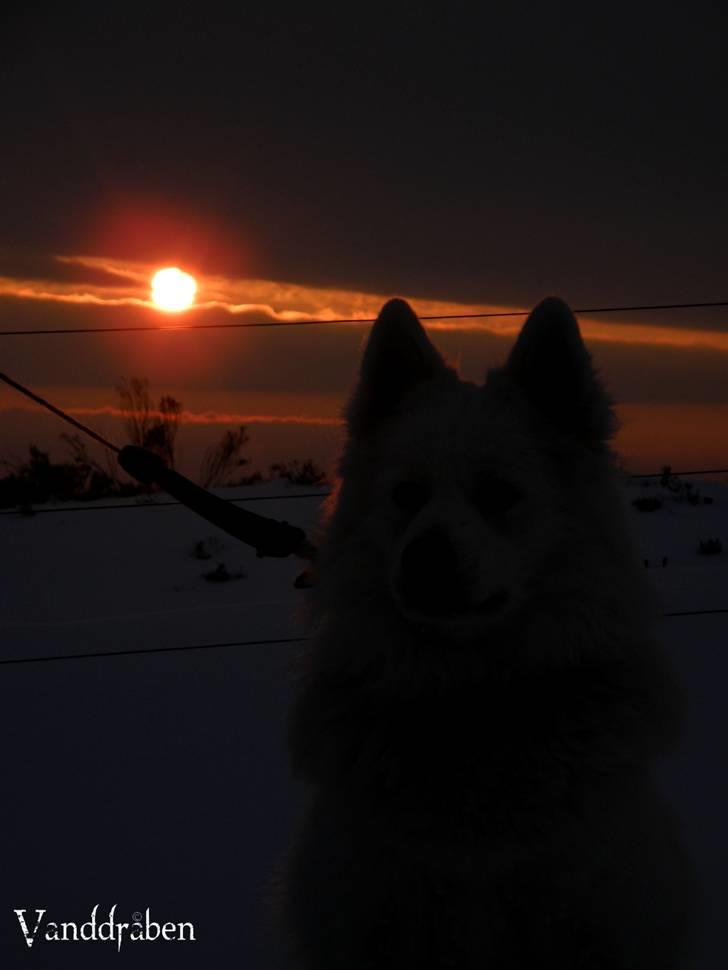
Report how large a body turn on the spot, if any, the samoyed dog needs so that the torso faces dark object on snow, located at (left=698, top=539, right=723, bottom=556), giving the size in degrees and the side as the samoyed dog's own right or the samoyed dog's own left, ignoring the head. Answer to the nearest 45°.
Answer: approximately 180°

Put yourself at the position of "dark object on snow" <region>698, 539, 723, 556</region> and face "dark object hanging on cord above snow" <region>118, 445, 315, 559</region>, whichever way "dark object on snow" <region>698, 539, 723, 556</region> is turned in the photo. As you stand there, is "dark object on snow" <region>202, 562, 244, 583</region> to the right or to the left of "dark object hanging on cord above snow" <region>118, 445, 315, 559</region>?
right

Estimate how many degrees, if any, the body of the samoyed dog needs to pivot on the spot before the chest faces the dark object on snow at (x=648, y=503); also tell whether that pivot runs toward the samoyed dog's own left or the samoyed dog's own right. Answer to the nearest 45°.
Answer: approximately 180°

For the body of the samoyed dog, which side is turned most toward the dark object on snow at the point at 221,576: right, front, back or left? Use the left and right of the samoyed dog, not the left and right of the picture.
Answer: back

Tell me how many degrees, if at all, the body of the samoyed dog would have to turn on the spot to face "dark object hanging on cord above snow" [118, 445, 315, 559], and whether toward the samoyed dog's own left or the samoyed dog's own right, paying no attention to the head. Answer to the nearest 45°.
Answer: approximately 135° to the samoyed dog's own right

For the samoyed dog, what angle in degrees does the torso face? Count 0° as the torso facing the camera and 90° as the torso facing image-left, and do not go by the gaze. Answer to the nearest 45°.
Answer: approximately 0°
